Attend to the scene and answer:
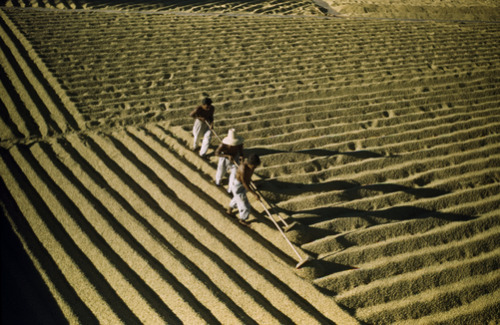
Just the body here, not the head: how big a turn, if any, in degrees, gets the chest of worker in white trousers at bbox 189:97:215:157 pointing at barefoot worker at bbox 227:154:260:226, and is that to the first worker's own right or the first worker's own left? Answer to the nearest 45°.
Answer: approximately 45° to the first worker's own right

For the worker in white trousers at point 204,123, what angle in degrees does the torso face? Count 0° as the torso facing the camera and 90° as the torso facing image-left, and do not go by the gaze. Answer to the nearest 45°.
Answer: approximately 315°

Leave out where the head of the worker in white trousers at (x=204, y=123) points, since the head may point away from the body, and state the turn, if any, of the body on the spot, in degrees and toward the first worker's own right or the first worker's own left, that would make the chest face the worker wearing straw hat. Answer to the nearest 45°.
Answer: approximately 45° to the first worker's own right

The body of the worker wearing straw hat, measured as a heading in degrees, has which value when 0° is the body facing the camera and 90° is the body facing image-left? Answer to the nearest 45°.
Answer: approximately 315°

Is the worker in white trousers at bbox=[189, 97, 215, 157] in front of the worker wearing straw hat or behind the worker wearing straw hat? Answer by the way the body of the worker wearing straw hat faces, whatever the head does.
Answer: behind
